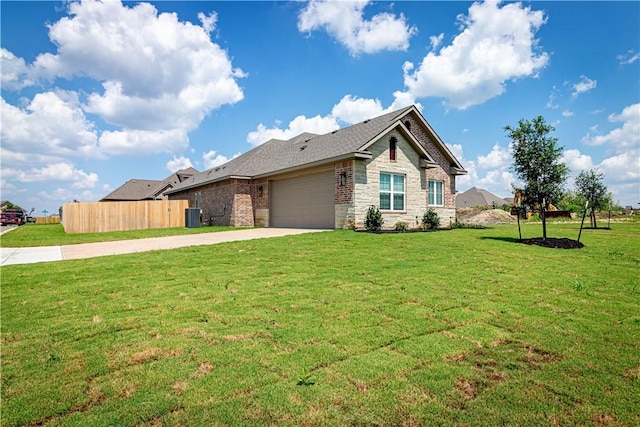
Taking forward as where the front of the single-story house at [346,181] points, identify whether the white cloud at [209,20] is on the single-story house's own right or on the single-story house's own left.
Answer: on the single-story house's own right

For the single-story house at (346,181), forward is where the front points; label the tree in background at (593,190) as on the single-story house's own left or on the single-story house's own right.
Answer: on the single-story house's own left

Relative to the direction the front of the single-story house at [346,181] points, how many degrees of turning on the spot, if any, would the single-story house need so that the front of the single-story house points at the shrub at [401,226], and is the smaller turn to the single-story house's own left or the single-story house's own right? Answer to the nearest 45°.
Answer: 0° — it already faces it
